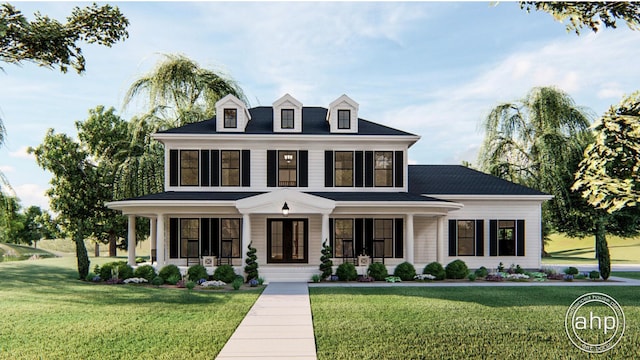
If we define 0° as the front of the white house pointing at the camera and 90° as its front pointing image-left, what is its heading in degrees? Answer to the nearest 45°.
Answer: approximately 0°

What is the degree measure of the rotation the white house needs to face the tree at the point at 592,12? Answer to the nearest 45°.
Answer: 0° — it already faces it

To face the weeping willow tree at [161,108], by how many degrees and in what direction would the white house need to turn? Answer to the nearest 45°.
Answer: approximately 135° to its right

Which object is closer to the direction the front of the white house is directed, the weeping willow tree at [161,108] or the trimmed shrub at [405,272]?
the trimmed shrub
